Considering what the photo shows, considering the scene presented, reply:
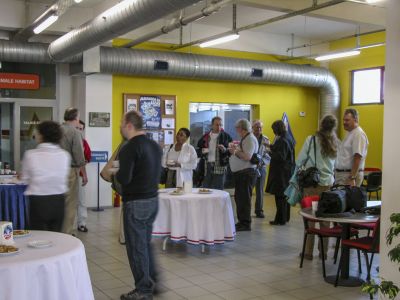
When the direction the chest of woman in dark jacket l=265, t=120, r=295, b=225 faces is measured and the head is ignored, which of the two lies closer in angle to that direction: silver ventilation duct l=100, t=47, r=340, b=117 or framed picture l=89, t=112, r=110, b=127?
the framed picture

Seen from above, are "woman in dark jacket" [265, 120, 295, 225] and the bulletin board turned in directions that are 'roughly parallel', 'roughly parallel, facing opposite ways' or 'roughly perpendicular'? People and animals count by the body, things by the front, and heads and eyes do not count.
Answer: roughly perpendicular

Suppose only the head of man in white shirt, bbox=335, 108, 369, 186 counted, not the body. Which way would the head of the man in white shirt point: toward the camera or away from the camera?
toward the camera

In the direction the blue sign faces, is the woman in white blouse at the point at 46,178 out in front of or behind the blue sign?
in front

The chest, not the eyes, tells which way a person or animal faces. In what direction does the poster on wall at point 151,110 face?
toward the camera

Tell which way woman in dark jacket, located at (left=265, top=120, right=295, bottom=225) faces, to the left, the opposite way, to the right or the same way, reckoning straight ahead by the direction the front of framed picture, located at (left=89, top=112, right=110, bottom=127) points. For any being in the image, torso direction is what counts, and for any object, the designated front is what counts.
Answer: to the right

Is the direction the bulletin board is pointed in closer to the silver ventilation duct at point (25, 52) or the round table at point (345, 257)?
the round table

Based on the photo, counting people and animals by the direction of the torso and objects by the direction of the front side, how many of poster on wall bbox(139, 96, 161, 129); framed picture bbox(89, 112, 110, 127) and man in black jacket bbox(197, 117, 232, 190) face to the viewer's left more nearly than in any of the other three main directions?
0

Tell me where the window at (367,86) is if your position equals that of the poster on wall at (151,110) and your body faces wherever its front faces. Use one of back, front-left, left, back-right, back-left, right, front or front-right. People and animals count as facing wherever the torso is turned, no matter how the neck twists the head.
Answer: left

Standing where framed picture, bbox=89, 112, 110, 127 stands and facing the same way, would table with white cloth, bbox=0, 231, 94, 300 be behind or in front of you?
in front

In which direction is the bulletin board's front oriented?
toward the camera

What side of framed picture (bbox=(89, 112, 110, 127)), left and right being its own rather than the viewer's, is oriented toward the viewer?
front

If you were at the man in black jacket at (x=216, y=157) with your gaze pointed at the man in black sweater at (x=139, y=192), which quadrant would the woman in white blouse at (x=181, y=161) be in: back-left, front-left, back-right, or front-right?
front-right

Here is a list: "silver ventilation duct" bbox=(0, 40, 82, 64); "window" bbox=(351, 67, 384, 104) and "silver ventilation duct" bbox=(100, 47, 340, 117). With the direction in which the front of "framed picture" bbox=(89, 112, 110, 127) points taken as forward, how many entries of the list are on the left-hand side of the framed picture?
2

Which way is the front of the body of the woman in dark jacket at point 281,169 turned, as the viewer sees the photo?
to the viewer's left
